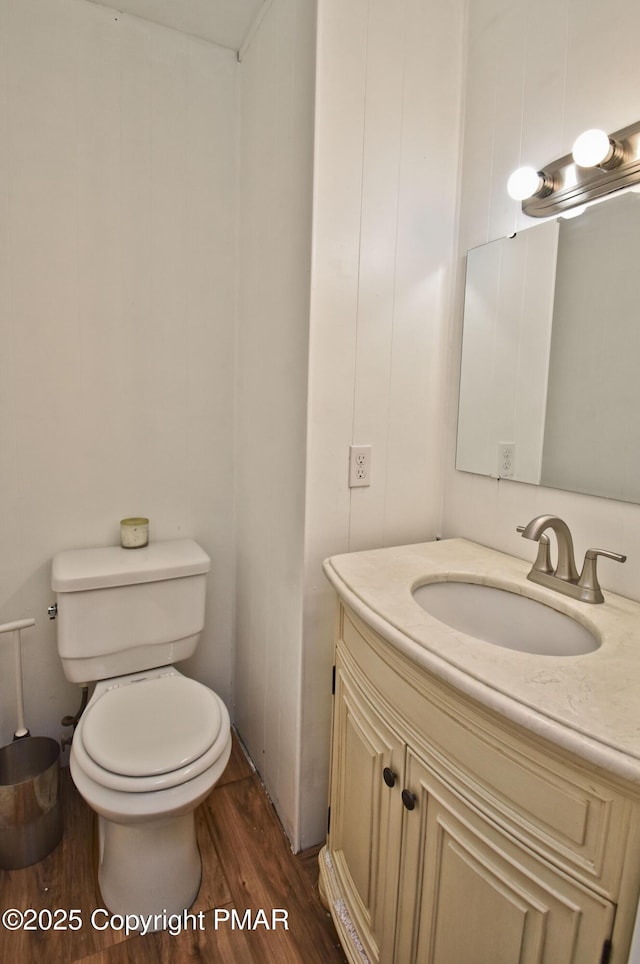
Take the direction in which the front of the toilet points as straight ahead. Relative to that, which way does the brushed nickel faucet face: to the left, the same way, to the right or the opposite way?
to the right

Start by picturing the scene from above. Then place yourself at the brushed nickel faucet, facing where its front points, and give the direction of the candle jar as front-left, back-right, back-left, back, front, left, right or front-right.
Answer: front-right

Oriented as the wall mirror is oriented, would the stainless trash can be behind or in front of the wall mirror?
in front

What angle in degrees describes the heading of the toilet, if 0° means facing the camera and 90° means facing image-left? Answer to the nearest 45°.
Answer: approximately 0°

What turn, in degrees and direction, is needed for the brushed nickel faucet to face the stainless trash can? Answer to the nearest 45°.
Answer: approximately 45° to its right

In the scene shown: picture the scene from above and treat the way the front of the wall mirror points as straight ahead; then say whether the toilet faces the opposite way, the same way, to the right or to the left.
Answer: to the left

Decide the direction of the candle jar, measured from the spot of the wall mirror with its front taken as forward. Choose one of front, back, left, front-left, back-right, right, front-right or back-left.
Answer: front-right

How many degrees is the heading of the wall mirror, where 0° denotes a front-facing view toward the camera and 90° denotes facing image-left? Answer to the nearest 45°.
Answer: approximately 45°

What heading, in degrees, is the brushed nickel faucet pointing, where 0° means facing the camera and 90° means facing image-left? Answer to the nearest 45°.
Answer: approximately 45°

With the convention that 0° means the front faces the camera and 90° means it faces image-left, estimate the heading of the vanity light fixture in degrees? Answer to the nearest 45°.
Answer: approximately 45°
